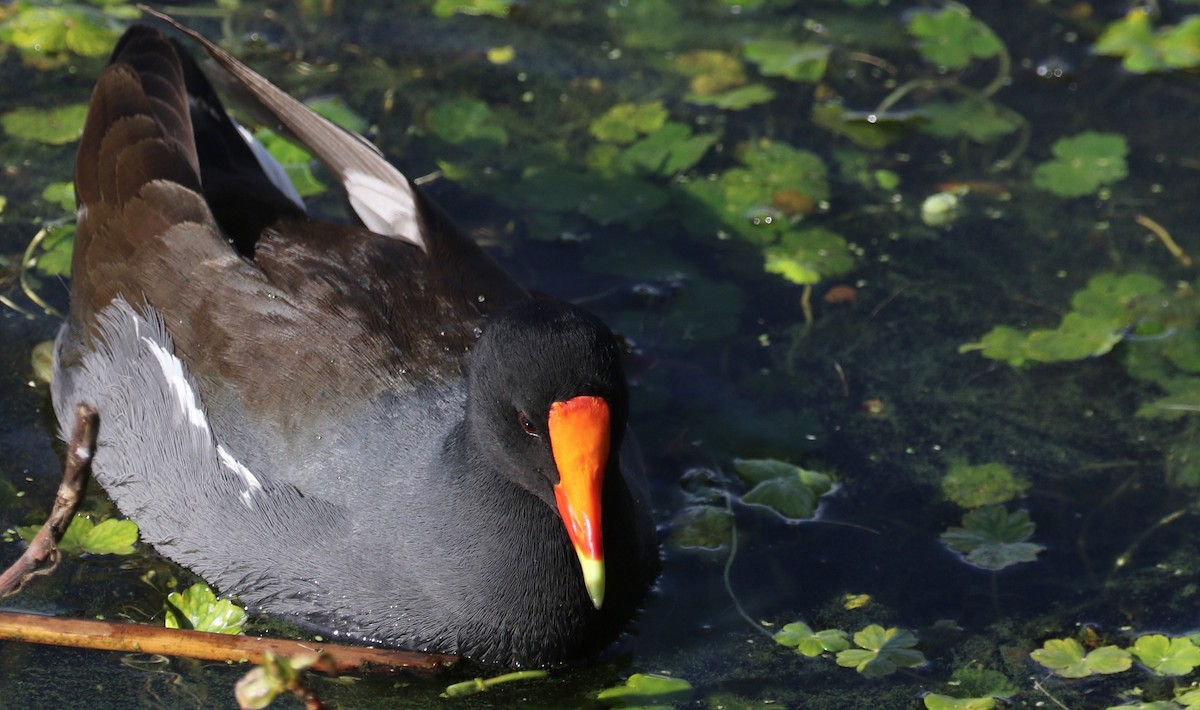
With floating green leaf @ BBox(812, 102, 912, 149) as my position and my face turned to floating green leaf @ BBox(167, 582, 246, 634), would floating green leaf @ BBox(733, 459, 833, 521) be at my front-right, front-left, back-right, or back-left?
front-left

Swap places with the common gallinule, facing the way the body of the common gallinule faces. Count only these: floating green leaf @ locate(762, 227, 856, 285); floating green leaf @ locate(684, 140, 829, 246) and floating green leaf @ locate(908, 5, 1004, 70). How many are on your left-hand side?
3

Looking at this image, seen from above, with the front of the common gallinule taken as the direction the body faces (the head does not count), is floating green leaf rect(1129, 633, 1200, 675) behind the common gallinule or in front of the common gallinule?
in front

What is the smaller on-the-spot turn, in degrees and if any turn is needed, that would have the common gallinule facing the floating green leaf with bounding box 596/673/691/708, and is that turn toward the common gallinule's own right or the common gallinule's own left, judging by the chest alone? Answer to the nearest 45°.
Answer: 0° — it already faces it

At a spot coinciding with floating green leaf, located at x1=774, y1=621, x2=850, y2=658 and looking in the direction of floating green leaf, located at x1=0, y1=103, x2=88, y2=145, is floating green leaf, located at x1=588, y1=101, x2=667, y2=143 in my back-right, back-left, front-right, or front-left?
front-right

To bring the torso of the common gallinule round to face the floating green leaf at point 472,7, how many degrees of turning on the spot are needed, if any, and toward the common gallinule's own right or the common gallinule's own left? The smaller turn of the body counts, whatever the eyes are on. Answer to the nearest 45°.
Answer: approximately 135° to the common gallinule's own left

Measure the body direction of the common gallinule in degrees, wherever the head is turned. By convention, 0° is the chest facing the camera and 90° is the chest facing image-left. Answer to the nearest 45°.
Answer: approximately 315°

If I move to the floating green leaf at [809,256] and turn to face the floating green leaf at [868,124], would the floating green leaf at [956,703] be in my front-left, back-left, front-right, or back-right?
back-right

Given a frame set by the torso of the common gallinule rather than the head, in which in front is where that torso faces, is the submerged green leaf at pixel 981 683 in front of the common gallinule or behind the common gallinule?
in front

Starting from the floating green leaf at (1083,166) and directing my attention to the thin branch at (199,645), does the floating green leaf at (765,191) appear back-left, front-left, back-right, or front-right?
front-right

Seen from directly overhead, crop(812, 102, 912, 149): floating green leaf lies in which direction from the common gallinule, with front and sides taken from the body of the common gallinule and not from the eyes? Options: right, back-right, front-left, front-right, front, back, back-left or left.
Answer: left
